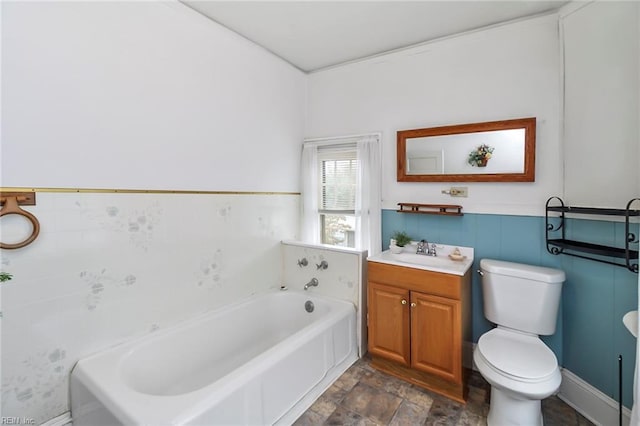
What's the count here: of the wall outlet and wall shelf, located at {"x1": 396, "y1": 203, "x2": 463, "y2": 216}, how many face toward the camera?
2

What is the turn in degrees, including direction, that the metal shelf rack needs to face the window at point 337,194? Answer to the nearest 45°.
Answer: approximately 45° to its right

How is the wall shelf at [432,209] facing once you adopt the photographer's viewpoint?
facing the viewer

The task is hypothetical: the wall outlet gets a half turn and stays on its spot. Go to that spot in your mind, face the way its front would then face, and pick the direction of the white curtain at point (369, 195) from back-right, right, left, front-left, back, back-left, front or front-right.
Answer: left

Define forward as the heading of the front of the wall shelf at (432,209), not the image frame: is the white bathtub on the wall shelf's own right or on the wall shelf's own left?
on the wall shelf's own right

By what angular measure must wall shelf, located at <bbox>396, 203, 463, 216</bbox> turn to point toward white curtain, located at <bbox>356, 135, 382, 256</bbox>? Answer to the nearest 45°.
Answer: approximately 90° to its right

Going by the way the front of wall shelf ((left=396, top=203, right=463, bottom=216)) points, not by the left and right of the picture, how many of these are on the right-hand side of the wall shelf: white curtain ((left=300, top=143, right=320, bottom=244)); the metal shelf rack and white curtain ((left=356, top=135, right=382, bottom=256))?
2

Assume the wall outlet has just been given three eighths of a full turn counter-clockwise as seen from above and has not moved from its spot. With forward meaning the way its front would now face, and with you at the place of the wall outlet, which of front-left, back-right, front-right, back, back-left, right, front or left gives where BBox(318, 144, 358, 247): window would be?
back-left

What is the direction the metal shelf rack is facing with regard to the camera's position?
facing the viewer and to the left of the viewer

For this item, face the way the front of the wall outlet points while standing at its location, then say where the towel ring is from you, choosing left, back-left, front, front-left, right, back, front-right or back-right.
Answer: front-right

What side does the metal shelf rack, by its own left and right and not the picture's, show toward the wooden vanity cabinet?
front

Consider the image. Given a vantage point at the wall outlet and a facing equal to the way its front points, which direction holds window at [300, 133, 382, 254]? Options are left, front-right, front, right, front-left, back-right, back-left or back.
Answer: right

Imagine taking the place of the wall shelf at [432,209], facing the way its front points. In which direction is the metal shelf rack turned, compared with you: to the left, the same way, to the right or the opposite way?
to the right
